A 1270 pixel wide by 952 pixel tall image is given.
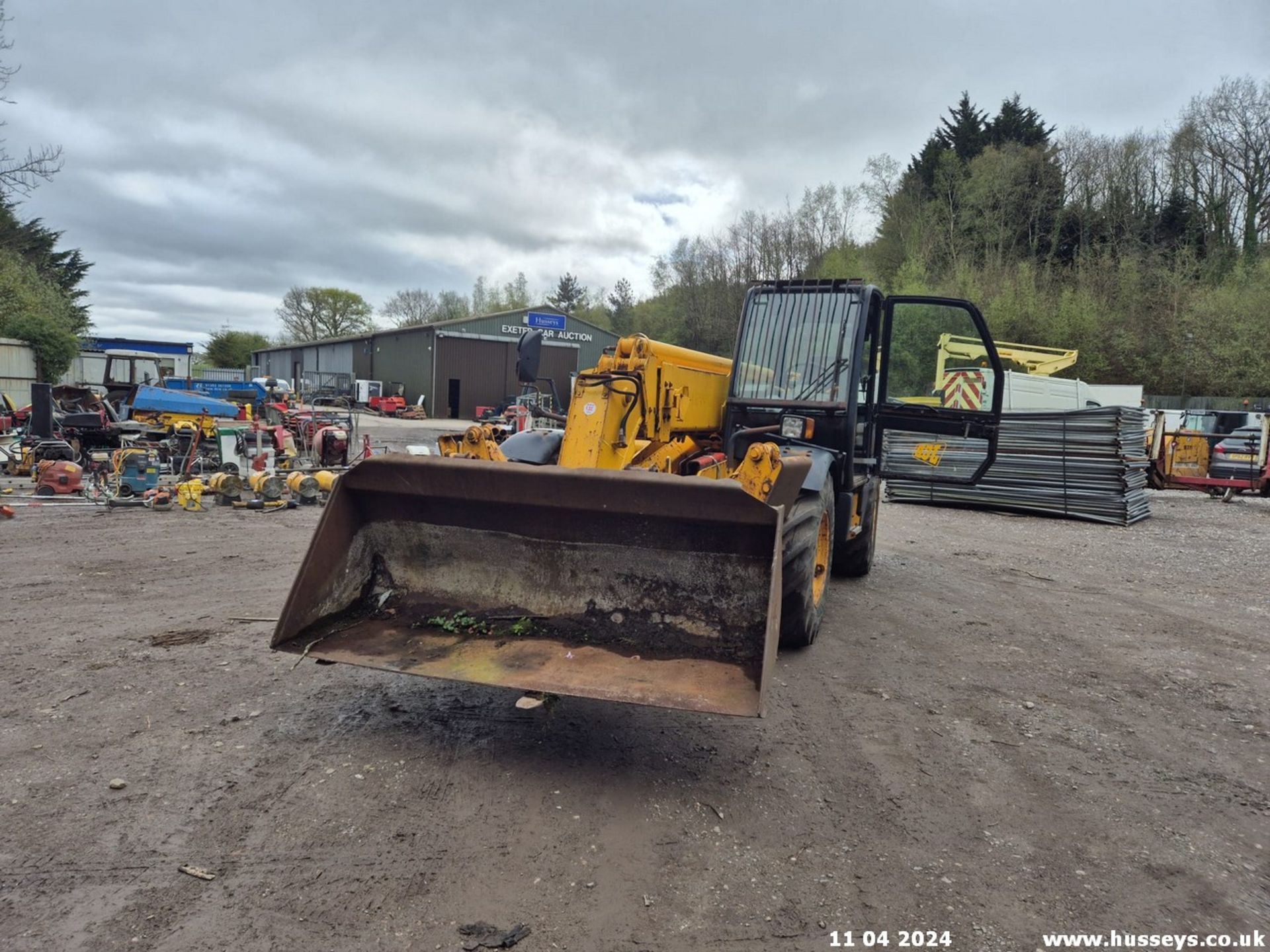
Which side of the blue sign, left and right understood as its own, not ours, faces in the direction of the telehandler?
front

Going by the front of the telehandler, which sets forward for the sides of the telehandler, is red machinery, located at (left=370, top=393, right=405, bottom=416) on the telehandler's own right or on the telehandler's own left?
on the telehandler's own right

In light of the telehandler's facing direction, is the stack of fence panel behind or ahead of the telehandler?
behind

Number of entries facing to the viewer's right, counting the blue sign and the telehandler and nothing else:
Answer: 0

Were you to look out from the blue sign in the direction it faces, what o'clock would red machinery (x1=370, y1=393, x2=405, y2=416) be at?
The red machinery is roughly at 2 o'clock from the blue sign.

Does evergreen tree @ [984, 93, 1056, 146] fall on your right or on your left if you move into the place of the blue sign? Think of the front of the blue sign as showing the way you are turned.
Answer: on your left

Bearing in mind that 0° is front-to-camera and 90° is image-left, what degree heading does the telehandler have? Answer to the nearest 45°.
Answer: approximately 45°

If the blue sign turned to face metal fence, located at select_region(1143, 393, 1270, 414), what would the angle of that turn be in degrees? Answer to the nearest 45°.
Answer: approximately 45° to its left

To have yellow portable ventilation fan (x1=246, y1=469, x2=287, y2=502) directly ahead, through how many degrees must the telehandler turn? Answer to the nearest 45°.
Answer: approximately 90° to its right

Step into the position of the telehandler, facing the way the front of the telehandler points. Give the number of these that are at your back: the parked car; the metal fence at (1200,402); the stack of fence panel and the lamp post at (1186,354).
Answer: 4

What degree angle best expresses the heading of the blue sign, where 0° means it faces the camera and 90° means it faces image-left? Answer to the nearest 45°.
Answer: approximately 0°
